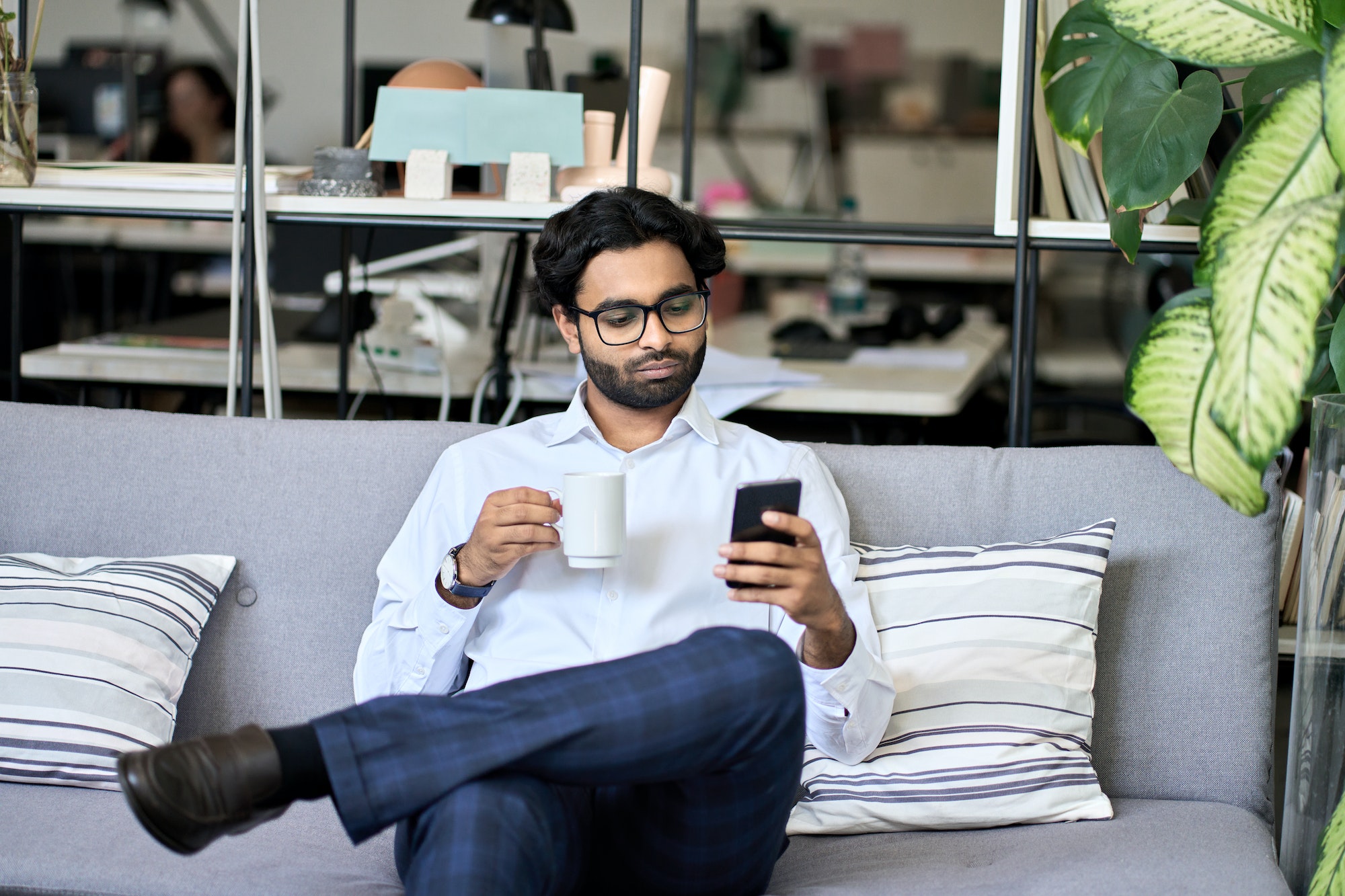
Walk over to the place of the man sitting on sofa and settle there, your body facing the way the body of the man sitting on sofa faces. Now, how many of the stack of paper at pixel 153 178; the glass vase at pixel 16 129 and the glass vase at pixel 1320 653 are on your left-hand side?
1

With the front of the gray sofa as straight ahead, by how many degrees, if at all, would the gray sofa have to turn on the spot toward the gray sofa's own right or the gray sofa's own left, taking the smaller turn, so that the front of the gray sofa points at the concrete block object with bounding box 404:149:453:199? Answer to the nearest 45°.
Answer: approximately 135° to the gray sofa's own right

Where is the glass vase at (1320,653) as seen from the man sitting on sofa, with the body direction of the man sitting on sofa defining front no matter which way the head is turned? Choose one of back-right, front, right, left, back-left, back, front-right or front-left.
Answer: left

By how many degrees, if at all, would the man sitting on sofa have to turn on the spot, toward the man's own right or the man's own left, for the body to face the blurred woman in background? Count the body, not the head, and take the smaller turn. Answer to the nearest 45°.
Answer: approximately 180°

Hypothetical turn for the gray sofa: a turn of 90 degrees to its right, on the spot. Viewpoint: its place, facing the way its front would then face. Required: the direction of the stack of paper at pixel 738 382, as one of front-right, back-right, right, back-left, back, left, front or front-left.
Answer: right

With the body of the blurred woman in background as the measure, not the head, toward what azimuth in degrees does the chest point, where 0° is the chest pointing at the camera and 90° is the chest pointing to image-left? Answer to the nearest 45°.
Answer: approximately 45°

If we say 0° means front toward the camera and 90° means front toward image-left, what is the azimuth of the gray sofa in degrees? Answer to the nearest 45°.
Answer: approximately 0°

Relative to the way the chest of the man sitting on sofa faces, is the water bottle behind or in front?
behind
